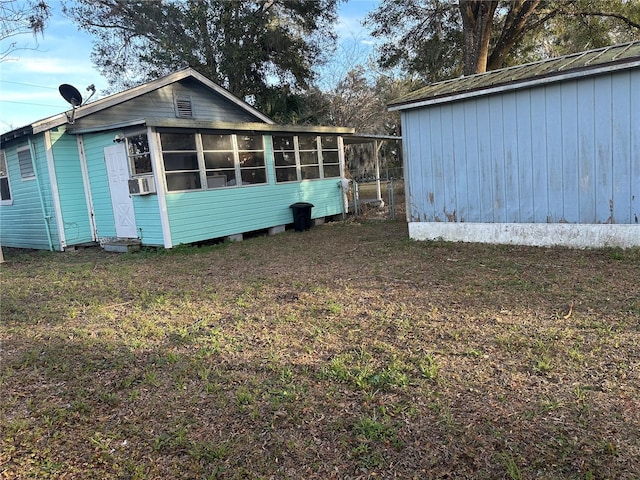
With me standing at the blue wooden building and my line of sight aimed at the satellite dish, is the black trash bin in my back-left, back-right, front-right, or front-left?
front-right

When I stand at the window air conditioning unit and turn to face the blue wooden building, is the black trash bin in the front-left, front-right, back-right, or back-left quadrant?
front-left

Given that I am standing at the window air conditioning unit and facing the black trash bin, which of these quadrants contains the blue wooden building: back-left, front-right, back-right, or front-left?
front-right

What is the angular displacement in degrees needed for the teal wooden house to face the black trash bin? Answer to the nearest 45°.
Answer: approximately 45° to its left

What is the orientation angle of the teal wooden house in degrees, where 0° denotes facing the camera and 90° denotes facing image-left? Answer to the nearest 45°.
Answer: approximately 315°
